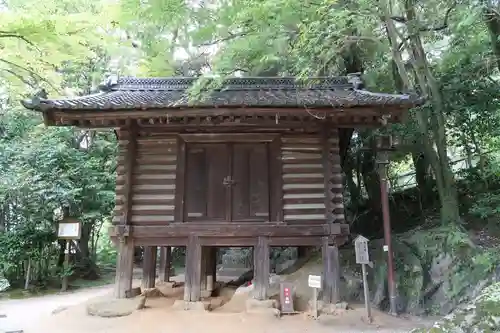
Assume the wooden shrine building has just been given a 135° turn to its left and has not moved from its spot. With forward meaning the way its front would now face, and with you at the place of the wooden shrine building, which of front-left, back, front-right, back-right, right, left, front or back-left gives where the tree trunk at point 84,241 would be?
left

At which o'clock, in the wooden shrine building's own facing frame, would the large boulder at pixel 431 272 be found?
The large boulder is roughly at 9 o'clock from the wooden shrine building.

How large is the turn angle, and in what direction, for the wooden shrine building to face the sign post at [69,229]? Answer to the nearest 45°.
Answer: approximately 135° to its right

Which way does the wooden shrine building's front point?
toward the camera

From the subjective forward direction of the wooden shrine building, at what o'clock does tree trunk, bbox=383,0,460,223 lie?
The tree trunk is roughly at 9 o'clock from the wooden shrine building.
